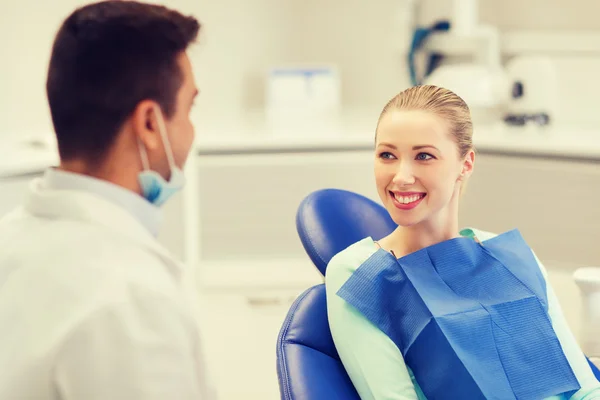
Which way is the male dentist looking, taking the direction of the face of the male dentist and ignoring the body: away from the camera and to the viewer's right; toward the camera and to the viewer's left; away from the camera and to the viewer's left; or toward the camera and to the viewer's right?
away from the camera and to the viewer's right

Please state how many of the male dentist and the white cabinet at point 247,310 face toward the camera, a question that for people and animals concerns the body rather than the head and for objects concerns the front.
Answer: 1

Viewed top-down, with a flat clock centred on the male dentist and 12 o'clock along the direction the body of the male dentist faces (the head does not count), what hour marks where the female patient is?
The female patient is roughly at 1 o'clock from the male dentist.

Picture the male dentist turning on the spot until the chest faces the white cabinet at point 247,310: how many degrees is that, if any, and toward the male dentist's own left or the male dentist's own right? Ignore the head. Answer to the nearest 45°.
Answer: approximately 45° to the male dentist's own left

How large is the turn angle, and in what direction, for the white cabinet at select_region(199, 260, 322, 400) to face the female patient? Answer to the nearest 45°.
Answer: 0° — it already faces them

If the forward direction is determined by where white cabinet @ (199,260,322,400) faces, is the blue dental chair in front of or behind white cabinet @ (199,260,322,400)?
in front

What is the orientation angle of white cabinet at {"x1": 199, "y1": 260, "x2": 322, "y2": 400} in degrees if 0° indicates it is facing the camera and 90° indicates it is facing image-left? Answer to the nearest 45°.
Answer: approximately 0°

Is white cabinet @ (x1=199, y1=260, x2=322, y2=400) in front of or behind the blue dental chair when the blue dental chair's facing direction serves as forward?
behind

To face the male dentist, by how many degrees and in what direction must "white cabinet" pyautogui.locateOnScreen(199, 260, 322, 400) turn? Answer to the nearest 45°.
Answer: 0° — it already faces them

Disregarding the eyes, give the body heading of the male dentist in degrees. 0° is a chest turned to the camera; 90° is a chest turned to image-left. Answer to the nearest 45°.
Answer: approximately 225°
